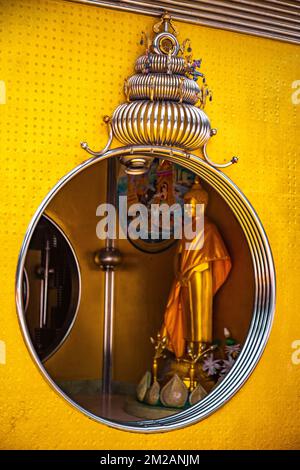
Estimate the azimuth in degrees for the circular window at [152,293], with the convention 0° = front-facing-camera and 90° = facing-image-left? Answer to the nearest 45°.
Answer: approximately 315°
